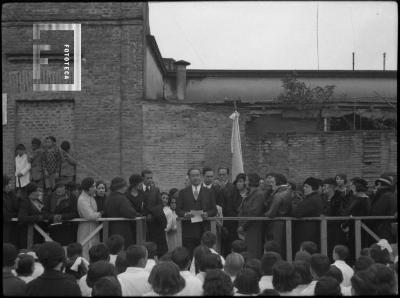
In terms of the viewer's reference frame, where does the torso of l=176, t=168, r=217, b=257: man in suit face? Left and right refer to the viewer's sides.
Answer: facing the viewer

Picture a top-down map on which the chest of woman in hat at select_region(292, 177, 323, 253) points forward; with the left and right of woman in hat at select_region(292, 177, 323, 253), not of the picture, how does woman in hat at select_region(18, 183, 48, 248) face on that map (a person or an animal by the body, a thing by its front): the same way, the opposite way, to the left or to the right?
the opposite way

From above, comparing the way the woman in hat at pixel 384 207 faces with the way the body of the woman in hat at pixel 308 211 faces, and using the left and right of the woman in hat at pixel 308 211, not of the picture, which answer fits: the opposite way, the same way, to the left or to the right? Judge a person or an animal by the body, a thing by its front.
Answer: the same way

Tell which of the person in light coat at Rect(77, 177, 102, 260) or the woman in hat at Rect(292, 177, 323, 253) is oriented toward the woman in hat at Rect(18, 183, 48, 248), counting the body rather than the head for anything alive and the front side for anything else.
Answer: the woman in hat at Rect(292, 177, 323, 253)

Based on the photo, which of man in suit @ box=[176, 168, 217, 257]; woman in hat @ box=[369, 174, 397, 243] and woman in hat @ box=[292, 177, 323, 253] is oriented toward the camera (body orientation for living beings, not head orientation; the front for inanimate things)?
the man in suit

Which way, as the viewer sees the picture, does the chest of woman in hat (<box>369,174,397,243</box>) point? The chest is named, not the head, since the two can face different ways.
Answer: to the viewer's left

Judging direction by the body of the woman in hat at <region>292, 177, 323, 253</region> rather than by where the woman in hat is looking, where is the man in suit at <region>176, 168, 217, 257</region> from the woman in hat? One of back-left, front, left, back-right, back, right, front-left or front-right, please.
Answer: front

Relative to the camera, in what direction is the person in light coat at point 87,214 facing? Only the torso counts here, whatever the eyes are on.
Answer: to the viewer's right

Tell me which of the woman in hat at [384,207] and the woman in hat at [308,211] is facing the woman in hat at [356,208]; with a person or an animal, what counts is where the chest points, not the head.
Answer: the woman in hat at [384,207]

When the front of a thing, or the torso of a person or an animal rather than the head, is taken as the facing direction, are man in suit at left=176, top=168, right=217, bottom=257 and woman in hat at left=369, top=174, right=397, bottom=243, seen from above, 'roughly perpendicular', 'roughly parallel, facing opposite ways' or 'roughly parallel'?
roughly perpendicular

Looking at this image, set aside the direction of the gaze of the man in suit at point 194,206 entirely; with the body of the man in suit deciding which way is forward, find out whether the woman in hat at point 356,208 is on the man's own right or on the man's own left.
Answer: on the man's own left

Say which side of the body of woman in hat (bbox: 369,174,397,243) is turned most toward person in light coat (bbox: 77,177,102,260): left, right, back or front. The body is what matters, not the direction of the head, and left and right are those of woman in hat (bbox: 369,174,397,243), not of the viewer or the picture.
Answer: front

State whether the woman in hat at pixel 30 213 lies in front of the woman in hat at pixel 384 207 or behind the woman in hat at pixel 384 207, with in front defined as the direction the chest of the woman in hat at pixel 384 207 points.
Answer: in front

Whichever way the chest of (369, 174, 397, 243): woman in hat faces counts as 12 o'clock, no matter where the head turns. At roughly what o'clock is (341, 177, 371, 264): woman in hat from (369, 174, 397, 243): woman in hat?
(341, 177, 371, 264): woman in hat is roughly at 12 o'clock from (369, 174, 397, 243): woman in hat.

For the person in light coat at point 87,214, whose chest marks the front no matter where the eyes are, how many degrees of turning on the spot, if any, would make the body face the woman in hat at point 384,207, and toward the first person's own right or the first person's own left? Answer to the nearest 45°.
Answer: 0° — they already face them

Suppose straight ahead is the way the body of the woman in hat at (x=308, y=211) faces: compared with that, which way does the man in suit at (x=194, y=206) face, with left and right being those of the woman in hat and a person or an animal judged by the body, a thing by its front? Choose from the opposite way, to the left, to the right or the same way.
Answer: to the left

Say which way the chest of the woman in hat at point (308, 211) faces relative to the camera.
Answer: to the viewer's left

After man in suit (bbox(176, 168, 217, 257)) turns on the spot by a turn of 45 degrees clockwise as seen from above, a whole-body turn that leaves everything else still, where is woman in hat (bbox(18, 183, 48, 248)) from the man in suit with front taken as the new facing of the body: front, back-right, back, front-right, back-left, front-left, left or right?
front-right

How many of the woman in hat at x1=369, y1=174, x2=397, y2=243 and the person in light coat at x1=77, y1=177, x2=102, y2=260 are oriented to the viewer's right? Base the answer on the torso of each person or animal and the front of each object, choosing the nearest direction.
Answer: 1
